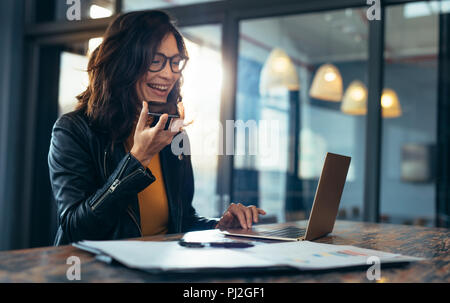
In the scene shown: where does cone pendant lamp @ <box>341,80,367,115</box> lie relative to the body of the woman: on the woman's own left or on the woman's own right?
on the woman's own left

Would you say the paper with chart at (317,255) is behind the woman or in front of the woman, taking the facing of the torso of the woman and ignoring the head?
in front

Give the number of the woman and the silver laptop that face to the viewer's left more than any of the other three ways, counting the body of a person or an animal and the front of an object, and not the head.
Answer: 1

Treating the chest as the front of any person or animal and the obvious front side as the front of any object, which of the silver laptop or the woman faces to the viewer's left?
the silver laptop

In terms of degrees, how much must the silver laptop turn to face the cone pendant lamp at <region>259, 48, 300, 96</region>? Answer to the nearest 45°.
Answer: approximately 90° to its right

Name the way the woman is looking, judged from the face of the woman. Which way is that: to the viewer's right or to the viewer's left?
to the viewer's right

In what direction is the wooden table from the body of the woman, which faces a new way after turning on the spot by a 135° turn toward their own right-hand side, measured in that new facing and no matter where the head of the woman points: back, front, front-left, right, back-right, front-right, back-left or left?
left

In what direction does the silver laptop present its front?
to the viewer's left

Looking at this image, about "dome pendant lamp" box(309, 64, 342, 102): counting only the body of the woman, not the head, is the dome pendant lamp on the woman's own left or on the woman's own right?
on the woman's own left

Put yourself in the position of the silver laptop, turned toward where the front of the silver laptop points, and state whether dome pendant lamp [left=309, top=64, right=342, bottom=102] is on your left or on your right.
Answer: on your right

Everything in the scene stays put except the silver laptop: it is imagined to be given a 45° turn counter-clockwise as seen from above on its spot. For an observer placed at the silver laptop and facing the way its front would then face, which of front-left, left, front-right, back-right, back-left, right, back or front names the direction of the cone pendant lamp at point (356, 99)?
back-right
